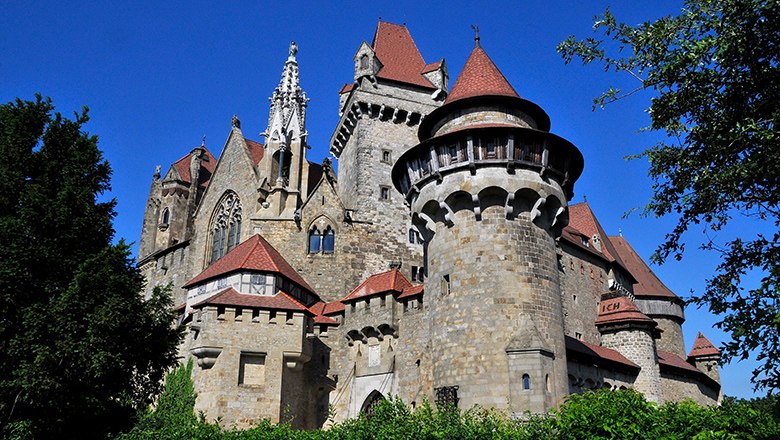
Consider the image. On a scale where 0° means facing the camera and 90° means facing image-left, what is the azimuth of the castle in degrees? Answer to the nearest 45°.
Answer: approximately 45°

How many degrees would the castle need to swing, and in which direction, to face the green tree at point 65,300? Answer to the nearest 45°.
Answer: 0° — it already faces it
